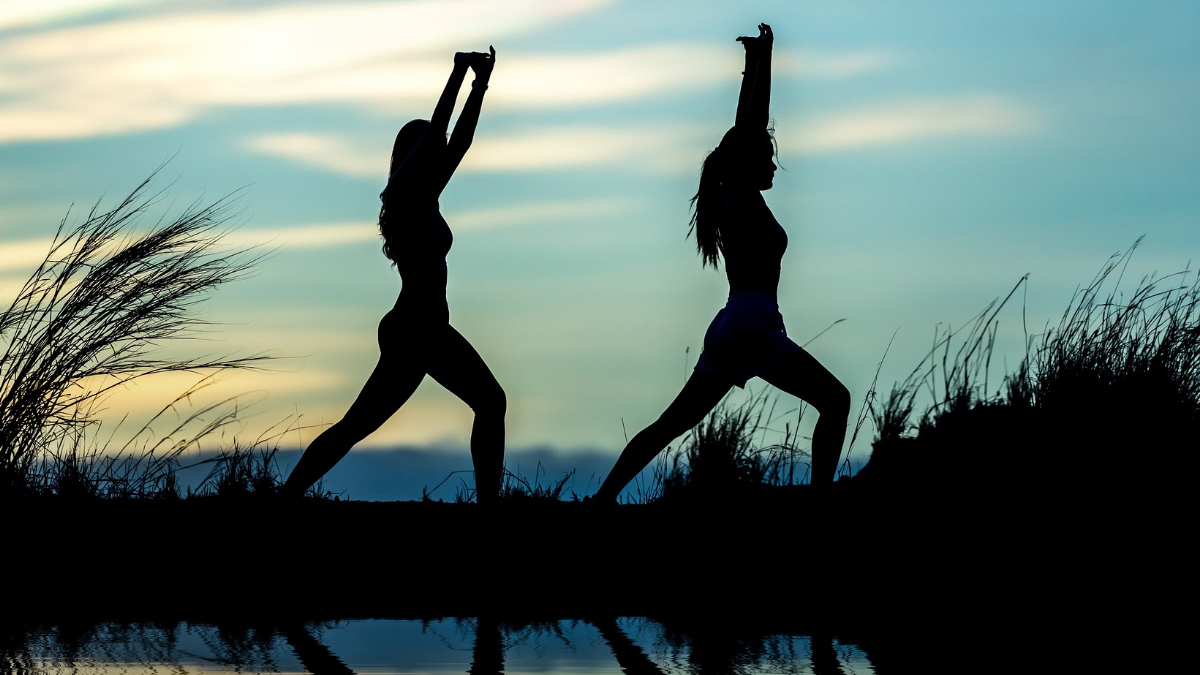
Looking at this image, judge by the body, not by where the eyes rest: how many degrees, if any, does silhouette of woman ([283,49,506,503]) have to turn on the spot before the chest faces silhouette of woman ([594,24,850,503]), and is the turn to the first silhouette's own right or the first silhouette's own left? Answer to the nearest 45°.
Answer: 0° — they already face them

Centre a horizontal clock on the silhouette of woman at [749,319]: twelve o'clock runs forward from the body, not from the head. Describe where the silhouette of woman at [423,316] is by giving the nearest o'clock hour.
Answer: the silhouette of woman at [423,316] is roughly at 6 o'clock from the silhouette of woman at [749,319].

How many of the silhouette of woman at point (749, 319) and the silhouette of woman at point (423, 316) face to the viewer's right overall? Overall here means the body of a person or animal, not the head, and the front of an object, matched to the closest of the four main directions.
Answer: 2

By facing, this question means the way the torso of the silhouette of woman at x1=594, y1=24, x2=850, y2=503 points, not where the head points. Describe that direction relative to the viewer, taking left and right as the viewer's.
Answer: facing to the right of the viewer

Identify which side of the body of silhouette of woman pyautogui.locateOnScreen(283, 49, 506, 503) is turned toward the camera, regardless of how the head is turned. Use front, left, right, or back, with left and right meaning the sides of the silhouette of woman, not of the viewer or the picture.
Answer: right
